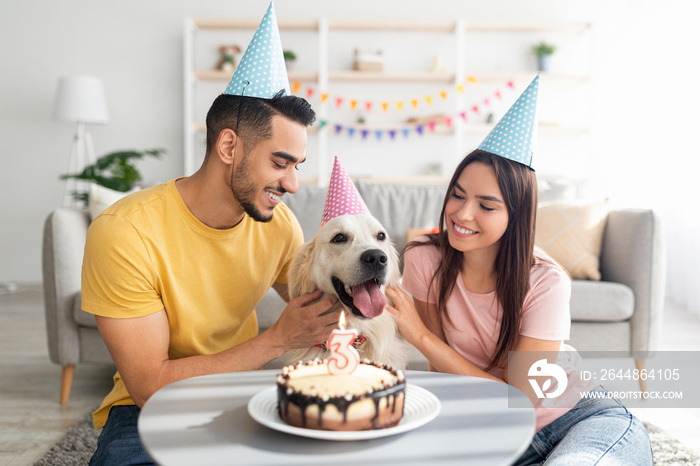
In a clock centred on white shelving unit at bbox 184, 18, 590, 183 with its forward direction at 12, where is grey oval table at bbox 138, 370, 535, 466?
The grey oval table is roughly at 12 o'clock from the white shelving unit.

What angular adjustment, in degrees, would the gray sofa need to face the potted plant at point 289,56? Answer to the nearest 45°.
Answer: approximately 135° to its right

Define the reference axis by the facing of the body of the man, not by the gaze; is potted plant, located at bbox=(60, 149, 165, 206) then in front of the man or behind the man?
behind

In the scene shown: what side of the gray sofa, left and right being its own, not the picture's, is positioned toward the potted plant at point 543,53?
back

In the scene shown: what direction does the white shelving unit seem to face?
toward the camera

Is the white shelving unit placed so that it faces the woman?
yes

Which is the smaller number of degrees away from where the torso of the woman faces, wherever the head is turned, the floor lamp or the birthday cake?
the birthday cake

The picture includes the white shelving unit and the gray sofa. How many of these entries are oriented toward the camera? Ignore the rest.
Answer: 2

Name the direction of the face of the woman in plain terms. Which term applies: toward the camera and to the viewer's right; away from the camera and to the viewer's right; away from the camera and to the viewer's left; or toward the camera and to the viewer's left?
toward the camera and to the viewer's left

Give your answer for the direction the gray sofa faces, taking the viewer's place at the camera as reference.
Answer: facing the viewer

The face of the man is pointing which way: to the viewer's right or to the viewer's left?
to the viewer's right

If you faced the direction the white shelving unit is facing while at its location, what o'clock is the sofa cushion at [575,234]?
The sofa cushion is roughly at 11 o'clock from the white shelving unit.

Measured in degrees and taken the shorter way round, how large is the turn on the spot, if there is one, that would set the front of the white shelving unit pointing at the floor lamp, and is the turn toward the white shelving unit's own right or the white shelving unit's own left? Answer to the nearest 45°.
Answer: approximately 90° to the white shelving unit's own right

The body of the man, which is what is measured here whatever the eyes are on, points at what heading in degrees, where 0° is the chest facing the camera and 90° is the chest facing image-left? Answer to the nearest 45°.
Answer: approximately 315°

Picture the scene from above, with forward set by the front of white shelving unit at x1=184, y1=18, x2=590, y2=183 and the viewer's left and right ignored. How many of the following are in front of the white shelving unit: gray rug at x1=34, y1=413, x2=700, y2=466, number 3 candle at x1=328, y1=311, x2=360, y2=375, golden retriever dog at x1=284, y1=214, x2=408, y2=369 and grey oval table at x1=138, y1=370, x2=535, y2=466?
4
